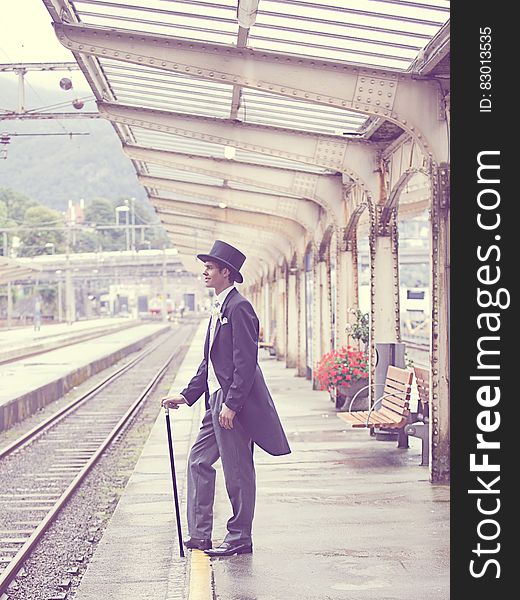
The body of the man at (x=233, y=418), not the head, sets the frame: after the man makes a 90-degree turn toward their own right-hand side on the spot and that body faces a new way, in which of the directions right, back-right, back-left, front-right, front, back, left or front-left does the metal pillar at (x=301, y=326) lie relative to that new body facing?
front

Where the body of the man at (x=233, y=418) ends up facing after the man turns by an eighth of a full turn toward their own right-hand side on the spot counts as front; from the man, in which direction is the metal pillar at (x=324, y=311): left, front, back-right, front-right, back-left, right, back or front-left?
front-right

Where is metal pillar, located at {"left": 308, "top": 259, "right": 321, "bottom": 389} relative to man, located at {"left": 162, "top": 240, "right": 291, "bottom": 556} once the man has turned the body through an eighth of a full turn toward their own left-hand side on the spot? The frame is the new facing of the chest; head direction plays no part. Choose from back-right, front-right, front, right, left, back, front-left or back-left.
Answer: back-right

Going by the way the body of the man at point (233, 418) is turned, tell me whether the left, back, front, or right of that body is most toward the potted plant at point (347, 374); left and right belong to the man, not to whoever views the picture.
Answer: right

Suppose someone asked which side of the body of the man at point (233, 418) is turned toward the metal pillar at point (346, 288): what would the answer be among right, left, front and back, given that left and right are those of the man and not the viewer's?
right

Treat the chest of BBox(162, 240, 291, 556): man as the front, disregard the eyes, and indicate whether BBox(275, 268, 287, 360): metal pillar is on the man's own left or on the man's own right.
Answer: on the man's own right

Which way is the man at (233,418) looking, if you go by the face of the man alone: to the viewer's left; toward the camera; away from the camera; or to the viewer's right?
to the viewer's left

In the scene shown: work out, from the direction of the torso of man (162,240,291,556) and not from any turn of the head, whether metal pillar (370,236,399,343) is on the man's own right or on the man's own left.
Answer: on the man's own right

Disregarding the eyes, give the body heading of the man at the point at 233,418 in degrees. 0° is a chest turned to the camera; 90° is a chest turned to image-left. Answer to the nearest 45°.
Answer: approximately 90°
